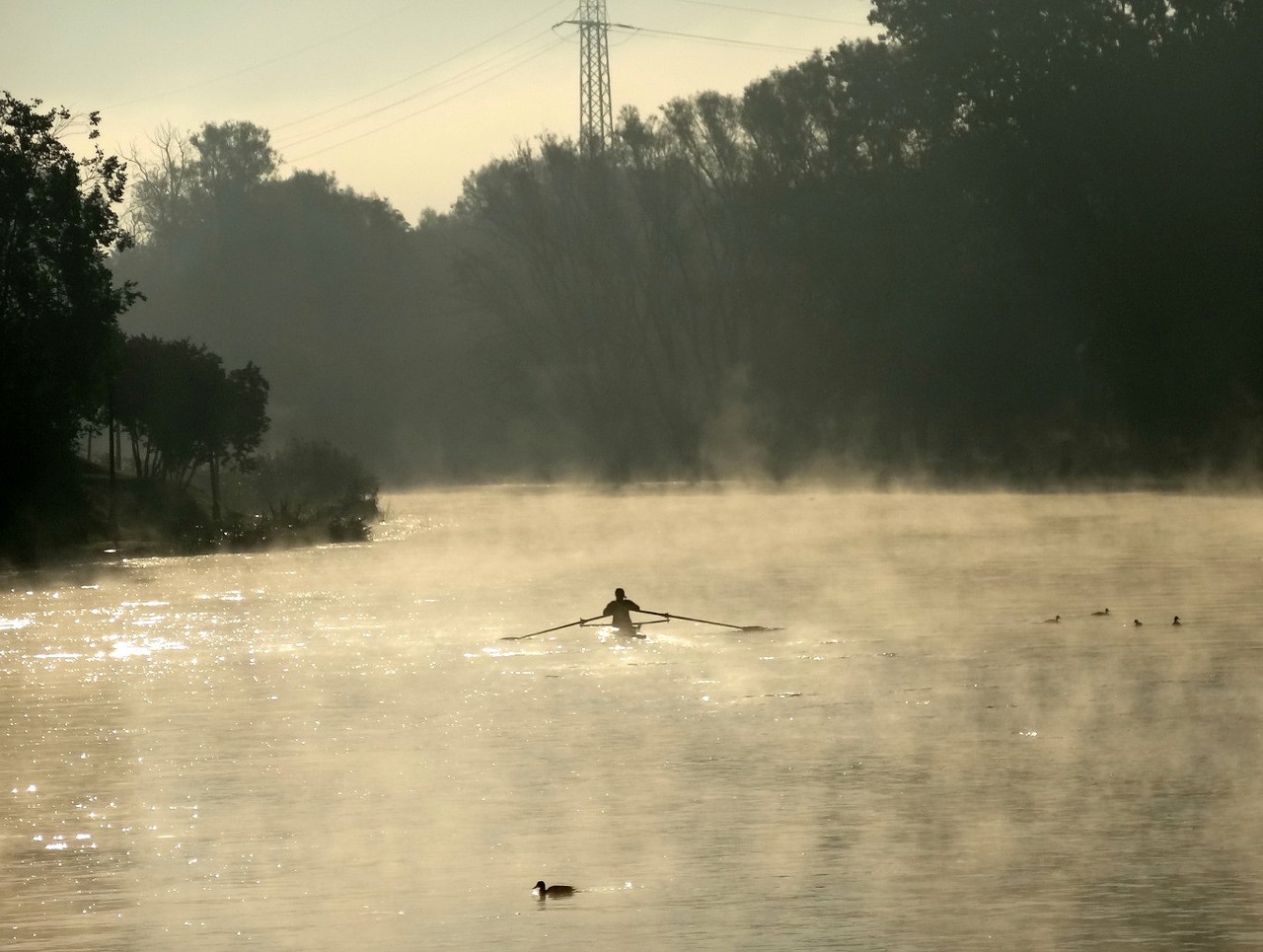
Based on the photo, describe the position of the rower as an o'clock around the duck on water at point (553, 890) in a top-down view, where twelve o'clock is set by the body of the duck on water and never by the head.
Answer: The rower is roughly at 3 o'clock from the duck on water.

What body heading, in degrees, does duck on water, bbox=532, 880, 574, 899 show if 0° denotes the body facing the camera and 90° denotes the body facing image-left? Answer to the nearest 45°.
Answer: approximately 90°
